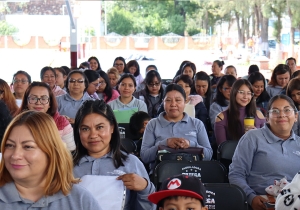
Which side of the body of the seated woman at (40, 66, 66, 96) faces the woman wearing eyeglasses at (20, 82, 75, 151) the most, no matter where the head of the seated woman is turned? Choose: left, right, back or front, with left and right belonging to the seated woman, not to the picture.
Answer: front

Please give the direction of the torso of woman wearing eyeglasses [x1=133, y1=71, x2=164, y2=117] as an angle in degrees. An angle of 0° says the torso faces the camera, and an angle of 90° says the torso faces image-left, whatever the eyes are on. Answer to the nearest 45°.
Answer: approximately 0°

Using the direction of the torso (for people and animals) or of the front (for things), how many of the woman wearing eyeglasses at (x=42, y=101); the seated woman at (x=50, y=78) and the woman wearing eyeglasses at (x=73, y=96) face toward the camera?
3

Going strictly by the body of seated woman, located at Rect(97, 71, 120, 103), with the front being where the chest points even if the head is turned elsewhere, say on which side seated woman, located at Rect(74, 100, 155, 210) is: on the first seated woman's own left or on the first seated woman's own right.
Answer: on the first seated woman's own left

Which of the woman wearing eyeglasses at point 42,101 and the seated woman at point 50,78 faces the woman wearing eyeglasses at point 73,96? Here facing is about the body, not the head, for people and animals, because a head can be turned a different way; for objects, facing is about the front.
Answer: the seated woman

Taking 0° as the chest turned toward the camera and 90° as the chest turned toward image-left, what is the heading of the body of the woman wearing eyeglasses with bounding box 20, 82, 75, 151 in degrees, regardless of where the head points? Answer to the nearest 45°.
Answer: approximately 0°

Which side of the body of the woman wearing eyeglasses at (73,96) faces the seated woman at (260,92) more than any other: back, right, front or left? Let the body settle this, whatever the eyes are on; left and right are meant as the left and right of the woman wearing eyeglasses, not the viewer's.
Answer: left

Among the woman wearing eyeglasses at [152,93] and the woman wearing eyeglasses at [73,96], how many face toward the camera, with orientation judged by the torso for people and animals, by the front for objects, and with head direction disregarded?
2

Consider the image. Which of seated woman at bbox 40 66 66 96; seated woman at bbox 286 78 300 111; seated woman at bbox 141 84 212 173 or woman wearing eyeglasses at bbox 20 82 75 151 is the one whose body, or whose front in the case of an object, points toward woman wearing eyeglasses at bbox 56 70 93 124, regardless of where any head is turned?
seated woman at bbox 40 66 66 96

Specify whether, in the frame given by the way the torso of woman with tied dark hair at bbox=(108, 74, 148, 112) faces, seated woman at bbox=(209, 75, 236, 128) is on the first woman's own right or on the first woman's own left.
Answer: on the first woman's own left

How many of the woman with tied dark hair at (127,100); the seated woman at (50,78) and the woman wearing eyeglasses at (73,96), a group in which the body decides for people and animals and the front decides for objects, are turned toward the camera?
3

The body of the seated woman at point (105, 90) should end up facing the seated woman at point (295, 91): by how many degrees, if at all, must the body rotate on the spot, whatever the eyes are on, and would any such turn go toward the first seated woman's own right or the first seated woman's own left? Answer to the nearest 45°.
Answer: approximately 90° to the first seated woman's own left

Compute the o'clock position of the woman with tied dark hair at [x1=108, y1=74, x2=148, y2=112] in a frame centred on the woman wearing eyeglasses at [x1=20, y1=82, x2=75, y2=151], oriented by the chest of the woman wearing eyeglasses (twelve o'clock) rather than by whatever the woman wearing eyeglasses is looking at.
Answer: The woman with tied dark hair is roughly at 7 o'clock from the woman wearing eyeglasses.
